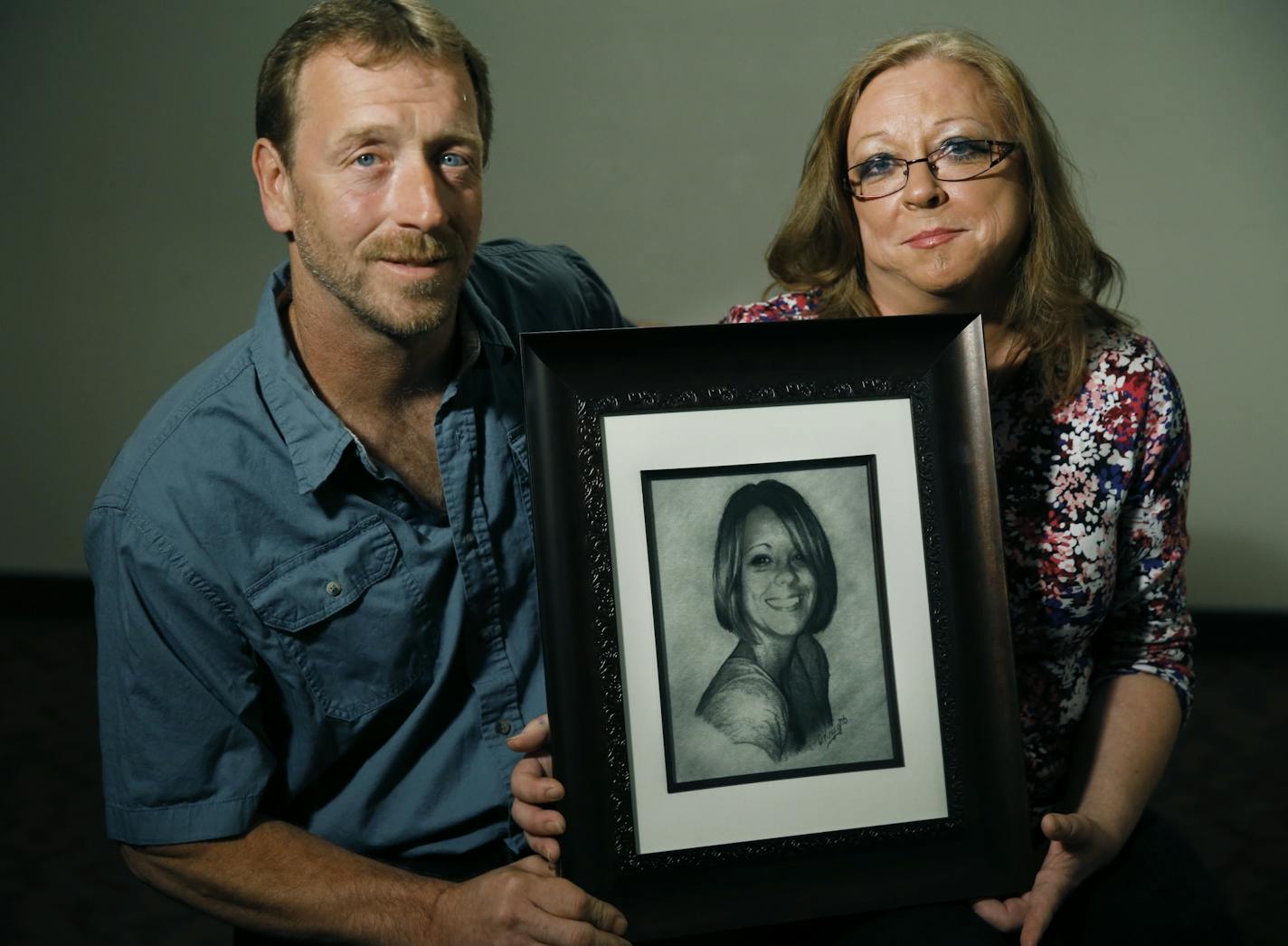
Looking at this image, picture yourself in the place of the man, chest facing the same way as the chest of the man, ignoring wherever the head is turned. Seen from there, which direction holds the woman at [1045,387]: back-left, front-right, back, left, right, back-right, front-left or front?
front-left

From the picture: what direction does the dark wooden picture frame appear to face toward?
toward the camera

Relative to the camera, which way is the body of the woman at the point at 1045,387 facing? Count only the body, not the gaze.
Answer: toward the camera

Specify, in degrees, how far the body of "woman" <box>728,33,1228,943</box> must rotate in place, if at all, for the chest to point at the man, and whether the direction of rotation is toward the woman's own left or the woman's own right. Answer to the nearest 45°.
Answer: approximately 90° to the woman's own right
